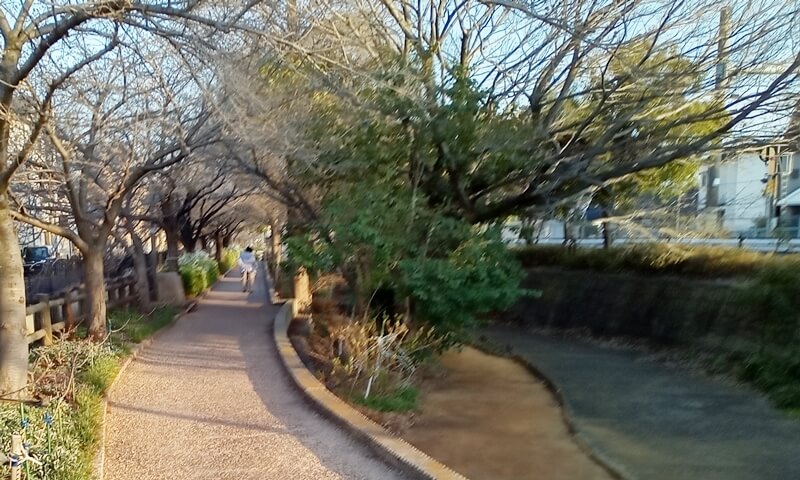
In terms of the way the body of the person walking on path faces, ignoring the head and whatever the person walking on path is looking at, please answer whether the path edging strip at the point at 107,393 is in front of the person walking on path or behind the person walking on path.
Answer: behind

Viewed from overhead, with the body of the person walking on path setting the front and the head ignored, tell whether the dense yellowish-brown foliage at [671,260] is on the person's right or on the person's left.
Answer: on the person's right

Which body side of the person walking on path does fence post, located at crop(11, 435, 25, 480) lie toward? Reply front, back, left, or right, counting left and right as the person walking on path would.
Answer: back

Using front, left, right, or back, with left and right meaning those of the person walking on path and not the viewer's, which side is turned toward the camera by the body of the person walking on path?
back

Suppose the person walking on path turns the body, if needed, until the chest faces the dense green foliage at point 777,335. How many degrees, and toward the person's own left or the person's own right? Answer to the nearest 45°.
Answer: approximately 135° to the person's own right

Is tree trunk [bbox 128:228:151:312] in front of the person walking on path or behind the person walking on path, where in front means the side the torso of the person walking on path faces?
behind

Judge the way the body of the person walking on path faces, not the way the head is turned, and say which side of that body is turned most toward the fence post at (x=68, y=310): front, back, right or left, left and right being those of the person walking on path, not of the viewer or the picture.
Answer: back

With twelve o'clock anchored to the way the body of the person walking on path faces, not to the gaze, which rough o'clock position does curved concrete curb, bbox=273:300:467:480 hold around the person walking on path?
The curved concrete curb is roughly at 6 o'clock from the person walking on path.
